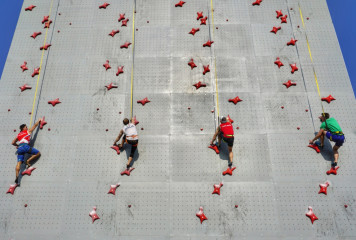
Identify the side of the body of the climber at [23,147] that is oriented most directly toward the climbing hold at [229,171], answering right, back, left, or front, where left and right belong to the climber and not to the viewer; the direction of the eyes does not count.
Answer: right

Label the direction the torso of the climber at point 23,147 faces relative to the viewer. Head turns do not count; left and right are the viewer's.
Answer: facing away from the viewer and to the right of the viewer

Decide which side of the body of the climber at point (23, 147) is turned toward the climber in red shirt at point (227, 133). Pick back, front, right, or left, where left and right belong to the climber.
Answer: right

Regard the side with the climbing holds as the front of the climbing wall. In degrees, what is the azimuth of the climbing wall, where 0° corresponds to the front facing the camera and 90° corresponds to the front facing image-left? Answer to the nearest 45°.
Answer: approximately 0°
